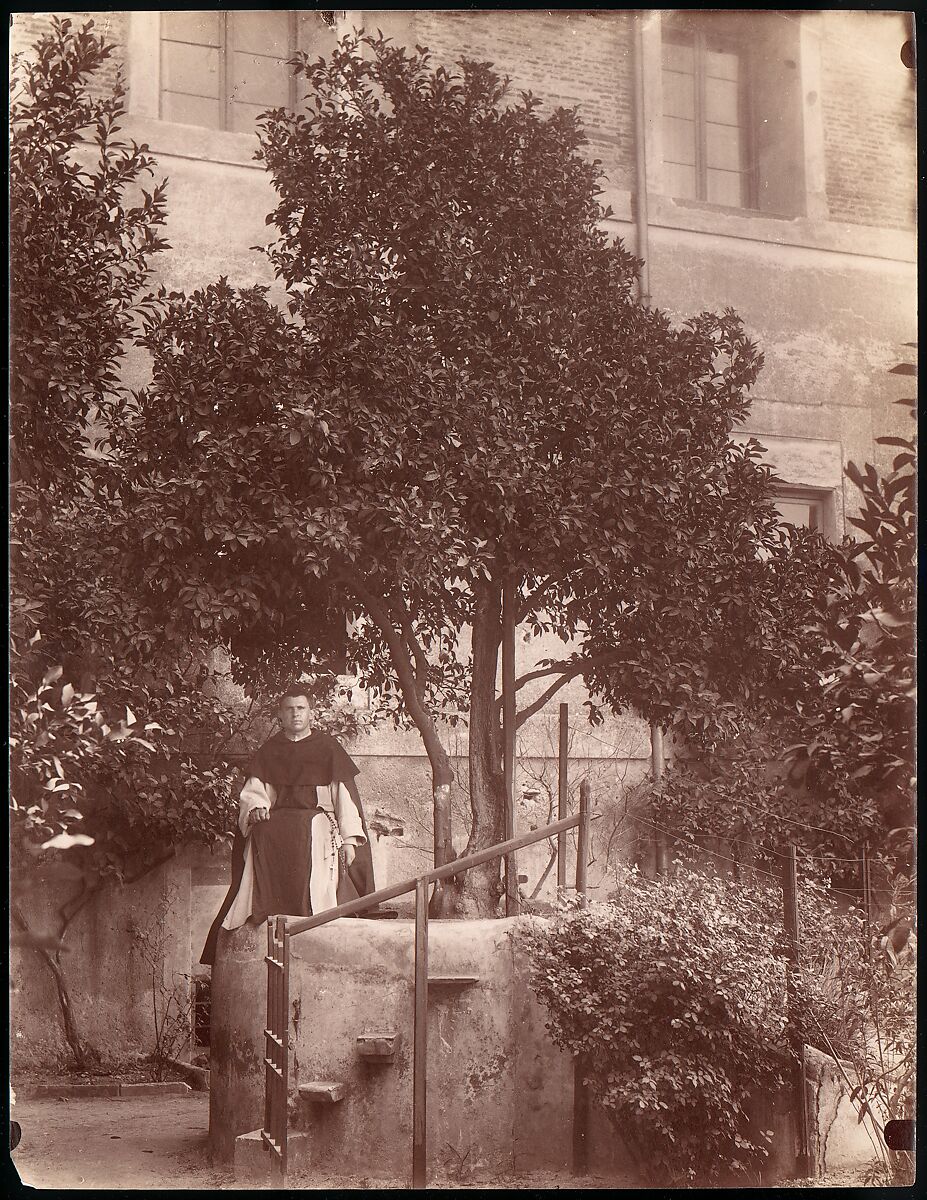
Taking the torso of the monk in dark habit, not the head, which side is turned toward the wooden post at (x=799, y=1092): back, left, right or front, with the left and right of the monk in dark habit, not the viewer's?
left

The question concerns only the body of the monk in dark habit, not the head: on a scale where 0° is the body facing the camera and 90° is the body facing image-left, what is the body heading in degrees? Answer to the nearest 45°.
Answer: approximately 0°
